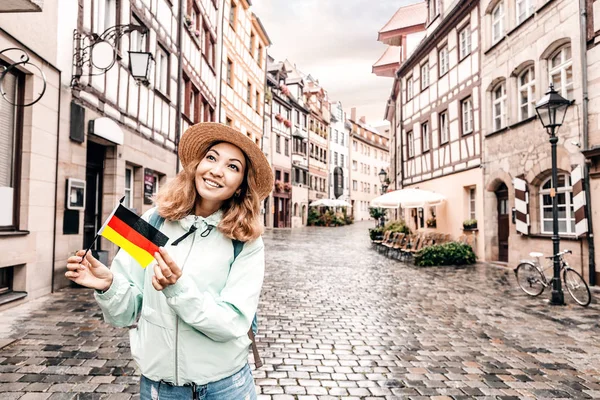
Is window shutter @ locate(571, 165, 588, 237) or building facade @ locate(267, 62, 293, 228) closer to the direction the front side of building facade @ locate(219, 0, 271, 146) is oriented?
the window shutter

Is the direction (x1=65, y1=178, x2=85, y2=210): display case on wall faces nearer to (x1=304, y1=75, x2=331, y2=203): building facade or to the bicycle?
the bicycle

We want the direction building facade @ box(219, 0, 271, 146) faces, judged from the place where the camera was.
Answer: facing the viewer and to the right of the viewer

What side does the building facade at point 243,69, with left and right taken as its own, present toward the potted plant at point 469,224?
front

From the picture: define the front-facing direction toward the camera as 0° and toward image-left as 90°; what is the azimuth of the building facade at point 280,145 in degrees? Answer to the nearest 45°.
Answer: approximately 315°

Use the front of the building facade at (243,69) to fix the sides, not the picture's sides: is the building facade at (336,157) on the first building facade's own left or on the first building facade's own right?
on the first building facade's own left

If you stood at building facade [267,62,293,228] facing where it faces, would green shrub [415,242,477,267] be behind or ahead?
ahead

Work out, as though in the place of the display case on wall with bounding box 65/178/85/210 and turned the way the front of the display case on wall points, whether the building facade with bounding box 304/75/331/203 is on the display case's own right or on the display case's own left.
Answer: on the display case's own left
